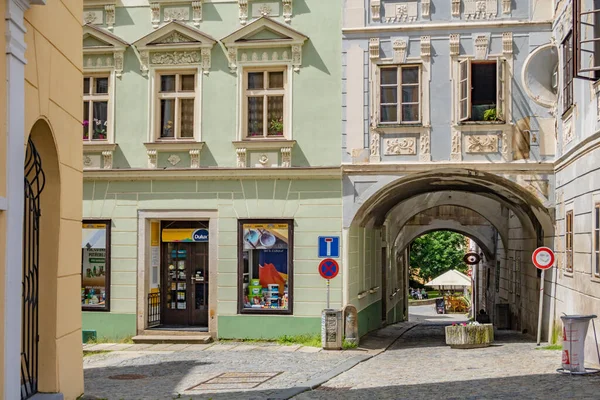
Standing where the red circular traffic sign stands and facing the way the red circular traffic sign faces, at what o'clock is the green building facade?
The green building facade is roughly at 3 o'clock from the red circular traffic sign.

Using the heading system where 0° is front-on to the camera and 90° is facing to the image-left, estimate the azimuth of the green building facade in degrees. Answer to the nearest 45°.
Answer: approximately 0°

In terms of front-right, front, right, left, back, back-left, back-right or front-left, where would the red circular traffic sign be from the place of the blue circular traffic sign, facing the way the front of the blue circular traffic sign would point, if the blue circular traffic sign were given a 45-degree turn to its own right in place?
back-left

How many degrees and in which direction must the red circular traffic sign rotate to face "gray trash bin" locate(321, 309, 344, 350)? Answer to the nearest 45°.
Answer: approximately 90° to its right

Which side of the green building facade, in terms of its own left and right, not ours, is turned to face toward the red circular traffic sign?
left

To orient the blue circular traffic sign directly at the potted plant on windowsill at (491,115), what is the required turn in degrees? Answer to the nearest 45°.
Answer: approximately 90° to its left

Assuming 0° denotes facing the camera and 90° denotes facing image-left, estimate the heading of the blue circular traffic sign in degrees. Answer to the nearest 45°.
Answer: approximately 0°

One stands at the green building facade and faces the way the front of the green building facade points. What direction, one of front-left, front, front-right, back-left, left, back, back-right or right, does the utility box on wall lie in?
back-left

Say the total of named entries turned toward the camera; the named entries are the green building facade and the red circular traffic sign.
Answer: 2

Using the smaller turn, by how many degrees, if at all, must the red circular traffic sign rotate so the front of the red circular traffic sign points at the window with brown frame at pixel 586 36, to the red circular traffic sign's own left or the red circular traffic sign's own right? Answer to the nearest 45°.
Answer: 0° — it already faces it
